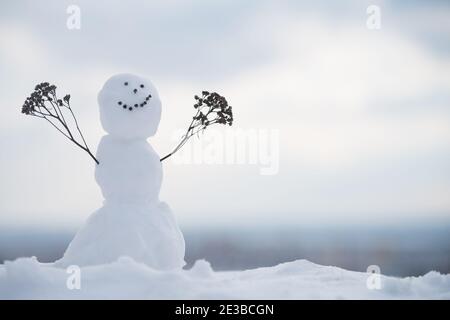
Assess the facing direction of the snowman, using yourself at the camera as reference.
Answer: facing the viewer
